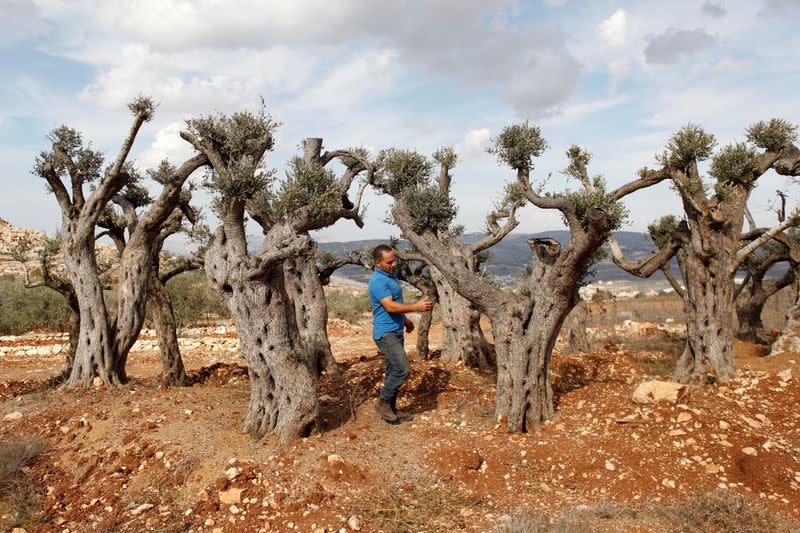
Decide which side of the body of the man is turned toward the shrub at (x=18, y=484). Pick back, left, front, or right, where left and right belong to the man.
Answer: right

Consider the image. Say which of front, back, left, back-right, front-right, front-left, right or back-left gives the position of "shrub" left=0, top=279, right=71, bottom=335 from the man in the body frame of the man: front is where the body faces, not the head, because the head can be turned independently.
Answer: back-left

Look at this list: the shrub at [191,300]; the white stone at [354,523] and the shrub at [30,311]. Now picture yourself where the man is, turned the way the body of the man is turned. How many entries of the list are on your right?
1

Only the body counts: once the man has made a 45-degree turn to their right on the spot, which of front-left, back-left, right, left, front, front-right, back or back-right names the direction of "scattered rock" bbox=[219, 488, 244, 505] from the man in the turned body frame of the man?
right

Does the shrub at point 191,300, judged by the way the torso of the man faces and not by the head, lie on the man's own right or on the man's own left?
on the man's own left

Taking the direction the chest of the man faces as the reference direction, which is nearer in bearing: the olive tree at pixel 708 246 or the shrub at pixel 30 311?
the olive tree

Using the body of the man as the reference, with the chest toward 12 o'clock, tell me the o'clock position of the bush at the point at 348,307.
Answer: The bush is roughly at 9 o'clock from the man.

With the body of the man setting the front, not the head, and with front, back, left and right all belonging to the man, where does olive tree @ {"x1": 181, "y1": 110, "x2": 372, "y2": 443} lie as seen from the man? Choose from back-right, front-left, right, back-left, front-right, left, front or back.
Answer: back

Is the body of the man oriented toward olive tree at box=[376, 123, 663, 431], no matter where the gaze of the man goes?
yes

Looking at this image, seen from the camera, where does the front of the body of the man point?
to the viewer's right

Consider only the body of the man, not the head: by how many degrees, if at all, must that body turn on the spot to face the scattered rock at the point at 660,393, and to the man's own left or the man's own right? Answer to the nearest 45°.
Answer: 0° — they already face it
